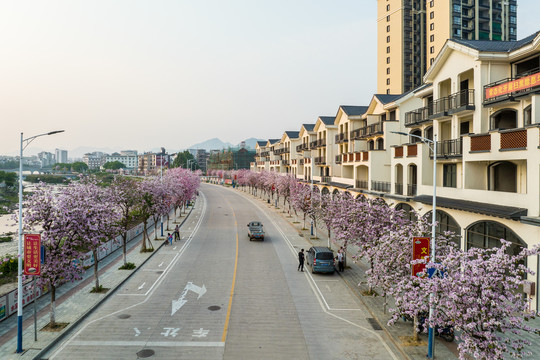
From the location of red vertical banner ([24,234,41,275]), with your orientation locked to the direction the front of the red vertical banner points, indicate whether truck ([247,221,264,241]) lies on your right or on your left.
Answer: on your left

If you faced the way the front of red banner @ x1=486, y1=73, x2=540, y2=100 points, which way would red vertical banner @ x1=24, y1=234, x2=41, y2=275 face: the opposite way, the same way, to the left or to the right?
to the left

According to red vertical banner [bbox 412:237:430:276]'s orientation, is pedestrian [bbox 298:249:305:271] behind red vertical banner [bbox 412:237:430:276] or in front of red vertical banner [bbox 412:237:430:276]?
behind

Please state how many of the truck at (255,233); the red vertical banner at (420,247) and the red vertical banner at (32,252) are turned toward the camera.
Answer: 2

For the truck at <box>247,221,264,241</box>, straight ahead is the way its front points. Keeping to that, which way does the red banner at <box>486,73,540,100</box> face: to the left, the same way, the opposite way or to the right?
to the left

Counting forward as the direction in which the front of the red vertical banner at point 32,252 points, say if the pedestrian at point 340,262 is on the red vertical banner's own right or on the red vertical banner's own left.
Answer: on the red vertical banner's own left

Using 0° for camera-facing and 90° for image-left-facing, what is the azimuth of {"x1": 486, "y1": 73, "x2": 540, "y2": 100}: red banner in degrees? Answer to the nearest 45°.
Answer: approximately 45°

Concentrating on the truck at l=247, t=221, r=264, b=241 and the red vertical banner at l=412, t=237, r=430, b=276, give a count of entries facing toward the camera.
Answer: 1

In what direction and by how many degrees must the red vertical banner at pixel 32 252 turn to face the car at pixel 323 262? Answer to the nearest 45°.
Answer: approximately 90° to its left

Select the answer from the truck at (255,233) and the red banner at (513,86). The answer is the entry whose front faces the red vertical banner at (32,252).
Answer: the red banner

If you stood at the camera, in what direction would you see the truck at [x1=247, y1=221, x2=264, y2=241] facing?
facing away from the viewer
